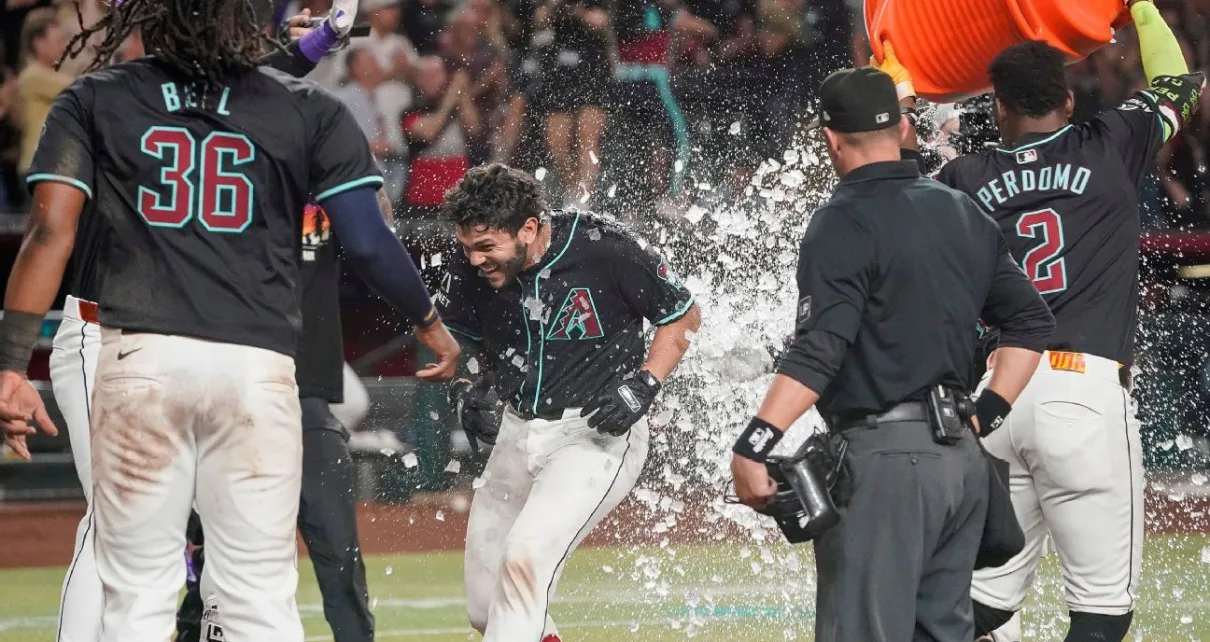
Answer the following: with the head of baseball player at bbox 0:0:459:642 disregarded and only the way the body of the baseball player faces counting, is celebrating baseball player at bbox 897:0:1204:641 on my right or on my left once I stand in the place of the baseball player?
on my right

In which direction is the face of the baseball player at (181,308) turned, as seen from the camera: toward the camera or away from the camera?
away from the camera

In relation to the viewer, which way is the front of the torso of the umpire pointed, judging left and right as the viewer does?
facing away from the viewer and to the left of the viewer

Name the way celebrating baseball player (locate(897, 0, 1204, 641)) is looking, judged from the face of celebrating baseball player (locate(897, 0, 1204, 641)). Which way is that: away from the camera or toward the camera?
away from the camera

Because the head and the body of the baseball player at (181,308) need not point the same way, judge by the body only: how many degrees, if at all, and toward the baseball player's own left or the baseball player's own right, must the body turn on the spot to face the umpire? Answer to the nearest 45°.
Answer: approximately 90° to the baseball player's own right

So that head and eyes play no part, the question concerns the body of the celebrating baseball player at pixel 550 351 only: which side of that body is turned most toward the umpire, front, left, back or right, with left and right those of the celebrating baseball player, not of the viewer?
left

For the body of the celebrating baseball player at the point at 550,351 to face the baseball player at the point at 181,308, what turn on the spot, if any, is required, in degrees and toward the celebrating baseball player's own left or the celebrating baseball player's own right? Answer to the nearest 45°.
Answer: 0° — they already face them

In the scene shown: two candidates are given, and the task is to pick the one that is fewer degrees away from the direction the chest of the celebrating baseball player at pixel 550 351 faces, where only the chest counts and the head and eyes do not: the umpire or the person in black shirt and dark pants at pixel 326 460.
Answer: the person in black shirt and dark pants

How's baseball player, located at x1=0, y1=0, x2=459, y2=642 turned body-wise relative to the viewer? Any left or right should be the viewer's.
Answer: facing away from the viewer

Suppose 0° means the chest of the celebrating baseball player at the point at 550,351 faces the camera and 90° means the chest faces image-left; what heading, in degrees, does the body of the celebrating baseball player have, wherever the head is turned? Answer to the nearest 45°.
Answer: approximately 45°
